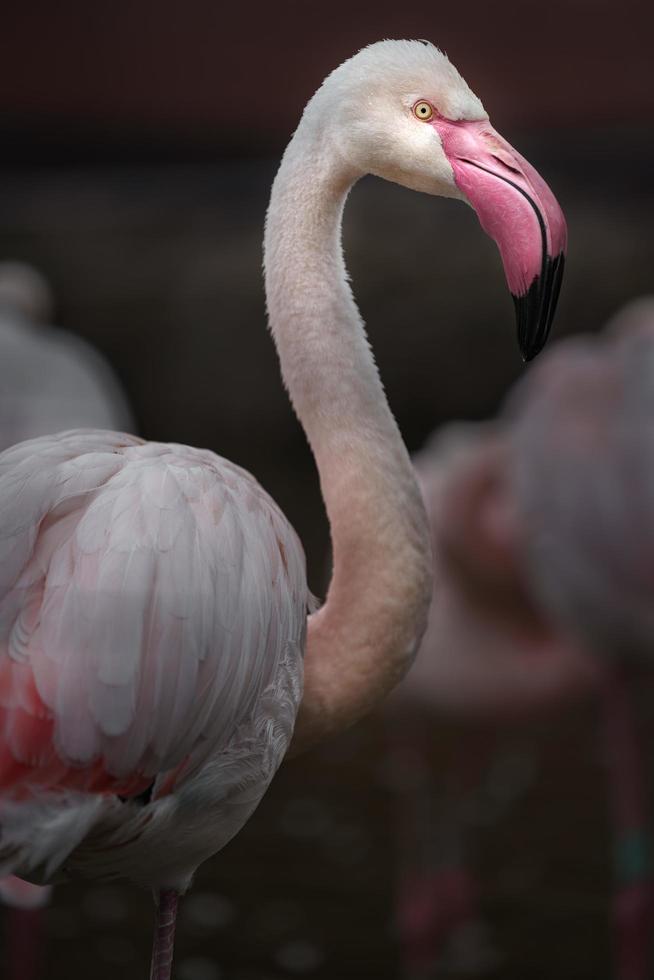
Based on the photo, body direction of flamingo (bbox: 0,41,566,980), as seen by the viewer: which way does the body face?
to the viewer's right

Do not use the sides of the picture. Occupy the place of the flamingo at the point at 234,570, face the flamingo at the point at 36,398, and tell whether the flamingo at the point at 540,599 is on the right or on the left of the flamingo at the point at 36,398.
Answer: right

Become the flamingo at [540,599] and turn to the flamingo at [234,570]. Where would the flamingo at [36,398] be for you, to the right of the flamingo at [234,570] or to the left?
right

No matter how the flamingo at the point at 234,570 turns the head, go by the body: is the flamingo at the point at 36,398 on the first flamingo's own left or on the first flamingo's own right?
on the first flamingo's own left

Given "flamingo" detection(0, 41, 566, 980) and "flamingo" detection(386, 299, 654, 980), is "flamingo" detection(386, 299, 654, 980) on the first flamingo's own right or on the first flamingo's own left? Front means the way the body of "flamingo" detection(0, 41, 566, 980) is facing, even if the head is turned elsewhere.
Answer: on the first flamingo's own left
